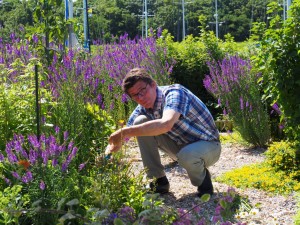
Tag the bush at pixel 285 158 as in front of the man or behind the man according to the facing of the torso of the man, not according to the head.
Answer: behind

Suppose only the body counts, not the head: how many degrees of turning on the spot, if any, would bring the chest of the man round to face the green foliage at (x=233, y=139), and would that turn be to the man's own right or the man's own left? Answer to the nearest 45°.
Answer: approximately 135° to the man's own right

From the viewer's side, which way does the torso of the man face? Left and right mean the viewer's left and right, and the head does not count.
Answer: facing the viewer and to the left of the viewer

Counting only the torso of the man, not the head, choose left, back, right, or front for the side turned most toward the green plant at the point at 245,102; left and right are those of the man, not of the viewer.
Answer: back

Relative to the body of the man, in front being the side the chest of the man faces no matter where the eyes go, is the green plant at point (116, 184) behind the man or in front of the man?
in front

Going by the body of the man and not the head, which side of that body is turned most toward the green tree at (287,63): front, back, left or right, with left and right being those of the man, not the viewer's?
back

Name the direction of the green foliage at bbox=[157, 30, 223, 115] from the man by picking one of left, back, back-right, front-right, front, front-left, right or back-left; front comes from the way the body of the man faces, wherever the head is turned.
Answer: back-right

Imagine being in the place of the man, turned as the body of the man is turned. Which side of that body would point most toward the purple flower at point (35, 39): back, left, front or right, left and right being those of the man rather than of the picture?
right

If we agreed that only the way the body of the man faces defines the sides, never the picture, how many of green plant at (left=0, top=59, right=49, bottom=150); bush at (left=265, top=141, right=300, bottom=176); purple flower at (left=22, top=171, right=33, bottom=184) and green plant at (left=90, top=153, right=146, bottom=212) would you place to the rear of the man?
1
